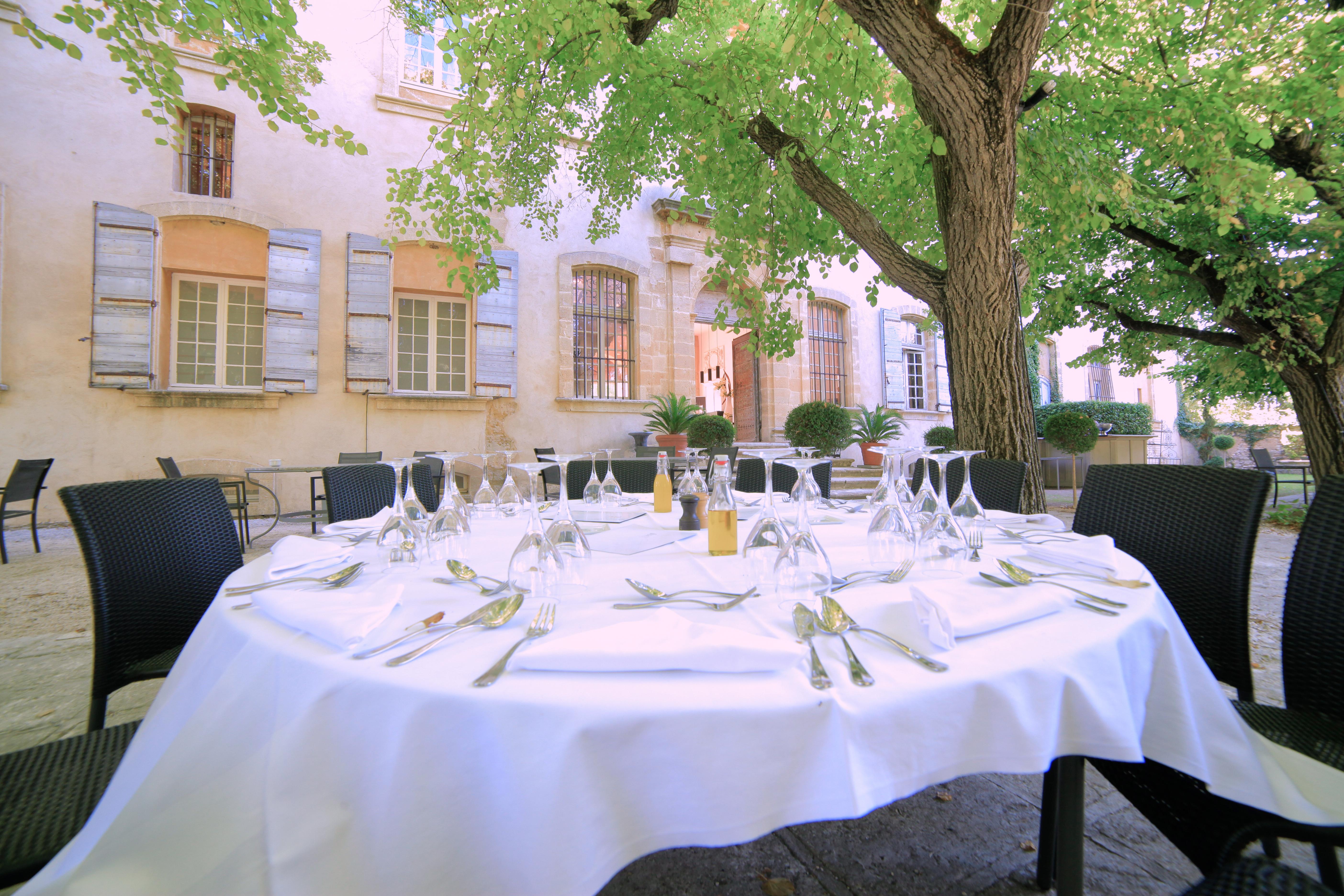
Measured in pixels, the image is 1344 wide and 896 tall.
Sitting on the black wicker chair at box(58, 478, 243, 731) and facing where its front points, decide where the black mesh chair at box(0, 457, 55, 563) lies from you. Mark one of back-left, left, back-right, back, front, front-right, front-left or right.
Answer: back-left

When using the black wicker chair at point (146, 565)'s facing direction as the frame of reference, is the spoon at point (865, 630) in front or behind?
in front

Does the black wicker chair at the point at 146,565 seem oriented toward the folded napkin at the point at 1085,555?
yes

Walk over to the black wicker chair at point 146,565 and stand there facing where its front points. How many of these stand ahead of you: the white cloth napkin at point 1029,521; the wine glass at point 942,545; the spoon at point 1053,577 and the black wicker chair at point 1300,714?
4

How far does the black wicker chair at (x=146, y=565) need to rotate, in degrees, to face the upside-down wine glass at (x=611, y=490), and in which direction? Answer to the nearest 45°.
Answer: approximately 45° to its left

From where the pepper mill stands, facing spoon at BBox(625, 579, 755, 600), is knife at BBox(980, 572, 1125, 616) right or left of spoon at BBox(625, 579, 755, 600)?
left

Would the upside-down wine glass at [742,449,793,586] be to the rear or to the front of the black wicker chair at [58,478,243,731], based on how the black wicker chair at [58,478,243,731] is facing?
to the front

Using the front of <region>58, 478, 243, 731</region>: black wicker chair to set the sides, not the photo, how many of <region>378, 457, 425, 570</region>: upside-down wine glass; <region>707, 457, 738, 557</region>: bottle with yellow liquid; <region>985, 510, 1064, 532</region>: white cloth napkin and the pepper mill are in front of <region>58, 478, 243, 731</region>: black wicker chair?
4

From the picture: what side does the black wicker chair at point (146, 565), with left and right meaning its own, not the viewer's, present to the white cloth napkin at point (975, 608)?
front

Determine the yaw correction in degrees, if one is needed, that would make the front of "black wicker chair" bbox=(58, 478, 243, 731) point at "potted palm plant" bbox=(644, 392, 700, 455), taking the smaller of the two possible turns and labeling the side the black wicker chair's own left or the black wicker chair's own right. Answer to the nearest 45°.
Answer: approximately 90° to the black wicker chair's own left

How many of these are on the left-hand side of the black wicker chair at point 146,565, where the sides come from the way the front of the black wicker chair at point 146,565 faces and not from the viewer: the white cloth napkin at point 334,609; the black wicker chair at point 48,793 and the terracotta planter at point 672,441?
1

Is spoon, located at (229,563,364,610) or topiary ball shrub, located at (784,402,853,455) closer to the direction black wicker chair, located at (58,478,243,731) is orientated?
the spoon

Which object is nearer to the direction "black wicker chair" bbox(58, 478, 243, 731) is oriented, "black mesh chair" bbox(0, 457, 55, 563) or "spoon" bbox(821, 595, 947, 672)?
the spoon

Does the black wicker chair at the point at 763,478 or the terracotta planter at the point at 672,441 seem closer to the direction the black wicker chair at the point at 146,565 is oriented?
the black wicker chair
